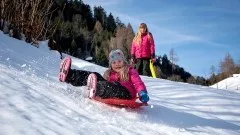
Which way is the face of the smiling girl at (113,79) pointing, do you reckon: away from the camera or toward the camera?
toward the camera

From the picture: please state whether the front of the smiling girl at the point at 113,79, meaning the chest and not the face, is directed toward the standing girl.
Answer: no

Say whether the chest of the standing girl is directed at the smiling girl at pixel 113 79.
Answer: yes

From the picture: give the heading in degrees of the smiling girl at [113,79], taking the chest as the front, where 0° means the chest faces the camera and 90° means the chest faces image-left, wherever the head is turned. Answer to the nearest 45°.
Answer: approximately 45°

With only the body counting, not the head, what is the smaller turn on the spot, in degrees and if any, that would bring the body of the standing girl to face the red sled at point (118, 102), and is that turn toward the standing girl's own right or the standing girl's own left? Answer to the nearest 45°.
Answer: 0° — they already face it

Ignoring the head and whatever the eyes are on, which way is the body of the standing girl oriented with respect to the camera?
toward the camera

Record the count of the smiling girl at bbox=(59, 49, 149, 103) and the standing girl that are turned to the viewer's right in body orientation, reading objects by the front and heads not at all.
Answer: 0
